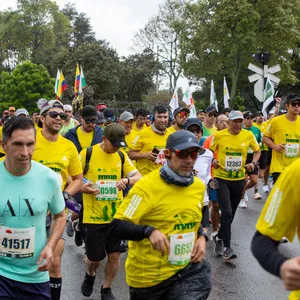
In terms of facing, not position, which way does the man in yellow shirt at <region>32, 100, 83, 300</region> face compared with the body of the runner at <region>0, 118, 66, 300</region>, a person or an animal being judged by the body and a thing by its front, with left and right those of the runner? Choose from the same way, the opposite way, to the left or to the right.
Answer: the same way

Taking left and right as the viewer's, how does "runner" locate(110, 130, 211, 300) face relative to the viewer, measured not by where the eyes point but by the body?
facing the viewer and to the right of the viewer

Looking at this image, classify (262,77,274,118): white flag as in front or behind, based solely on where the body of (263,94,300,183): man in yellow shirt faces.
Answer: behind

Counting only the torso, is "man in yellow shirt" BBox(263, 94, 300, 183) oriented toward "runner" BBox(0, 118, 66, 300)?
no

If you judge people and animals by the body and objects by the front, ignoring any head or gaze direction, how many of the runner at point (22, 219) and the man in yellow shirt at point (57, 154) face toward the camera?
2

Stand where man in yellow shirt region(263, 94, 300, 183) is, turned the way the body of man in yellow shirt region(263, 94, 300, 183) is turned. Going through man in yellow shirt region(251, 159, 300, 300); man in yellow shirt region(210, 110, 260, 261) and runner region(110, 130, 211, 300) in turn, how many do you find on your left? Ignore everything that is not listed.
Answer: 0

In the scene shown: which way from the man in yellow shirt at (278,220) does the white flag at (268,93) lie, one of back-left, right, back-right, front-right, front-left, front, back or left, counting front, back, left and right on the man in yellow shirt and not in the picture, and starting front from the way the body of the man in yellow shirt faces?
back-left

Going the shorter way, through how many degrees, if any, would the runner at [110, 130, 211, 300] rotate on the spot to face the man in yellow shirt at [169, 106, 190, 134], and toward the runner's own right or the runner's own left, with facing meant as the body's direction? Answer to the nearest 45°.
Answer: approximately 135° to the runner's own left

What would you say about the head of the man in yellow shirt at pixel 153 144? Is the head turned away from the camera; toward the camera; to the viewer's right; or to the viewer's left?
toward the camera

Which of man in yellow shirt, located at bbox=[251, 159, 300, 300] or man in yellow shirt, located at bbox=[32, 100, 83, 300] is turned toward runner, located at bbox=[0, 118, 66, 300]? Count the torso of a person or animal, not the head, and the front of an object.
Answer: man in yellow shirt, located at bbox=[32, 100, 83, 300]

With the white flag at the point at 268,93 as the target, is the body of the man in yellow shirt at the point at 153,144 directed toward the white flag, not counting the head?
no

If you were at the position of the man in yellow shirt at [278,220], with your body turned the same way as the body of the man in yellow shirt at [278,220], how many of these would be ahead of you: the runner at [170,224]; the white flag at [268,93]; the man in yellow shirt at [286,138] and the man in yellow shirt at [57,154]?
0

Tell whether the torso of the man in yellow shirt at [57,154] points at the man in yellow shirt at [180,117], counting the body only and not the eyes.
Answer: no

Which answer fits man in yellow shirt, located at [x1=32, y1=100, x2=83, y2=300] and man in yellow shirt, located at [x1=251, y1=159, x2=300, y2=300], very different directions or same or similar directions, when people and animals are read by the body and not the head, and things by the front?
same or similar directions

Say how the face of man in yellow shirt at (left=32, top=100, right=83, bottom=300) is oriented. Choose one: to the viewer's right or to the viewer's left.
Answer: to the viewer's right

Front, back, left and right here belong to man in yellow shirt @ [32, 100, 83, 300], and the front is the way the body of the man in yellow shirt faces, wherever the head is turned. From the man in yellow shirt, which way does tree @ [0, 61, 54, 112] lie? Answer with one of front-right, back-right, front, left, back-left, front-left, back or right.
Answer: back

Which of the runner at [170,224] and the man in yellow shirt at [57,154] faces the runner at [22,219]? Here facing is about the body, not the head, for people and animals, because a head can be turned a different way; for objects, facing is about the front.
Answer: the man in yellow shirt

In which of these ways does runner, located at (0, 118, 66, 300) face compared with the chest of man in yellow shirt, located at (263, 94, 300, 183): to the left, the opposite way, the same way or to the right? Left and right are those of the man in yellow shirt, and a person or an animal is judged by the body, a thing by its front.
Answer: the same way

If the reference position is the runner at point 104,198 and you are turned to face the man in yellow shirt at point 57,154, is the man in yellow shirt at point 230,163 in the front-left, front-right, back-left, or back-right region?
back-right

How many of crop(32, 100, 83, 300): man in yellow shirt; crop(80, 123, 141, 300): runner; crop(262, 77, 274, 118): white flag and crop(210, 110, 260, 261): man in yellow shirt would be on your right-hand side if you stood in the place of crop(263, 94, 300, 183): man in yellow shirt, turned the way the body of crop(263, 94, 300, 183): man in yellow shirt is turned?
3

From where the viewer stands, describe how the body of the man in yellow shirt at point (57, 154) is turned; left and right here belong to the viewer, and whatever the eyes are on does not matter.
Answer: facing the viewer
